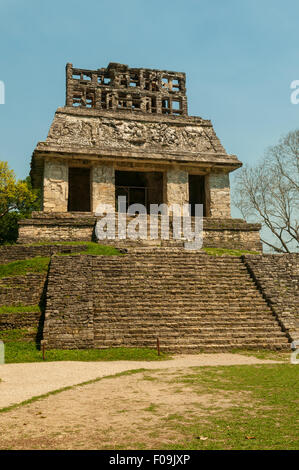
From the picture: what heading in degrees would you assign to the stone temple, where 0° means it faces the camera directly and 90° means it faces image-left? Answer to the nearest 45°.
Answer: approximately 0°

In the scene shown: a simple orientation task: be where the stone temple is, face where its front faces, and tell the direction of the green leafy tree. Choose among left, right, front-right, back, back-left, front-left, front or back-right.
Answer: back-right
